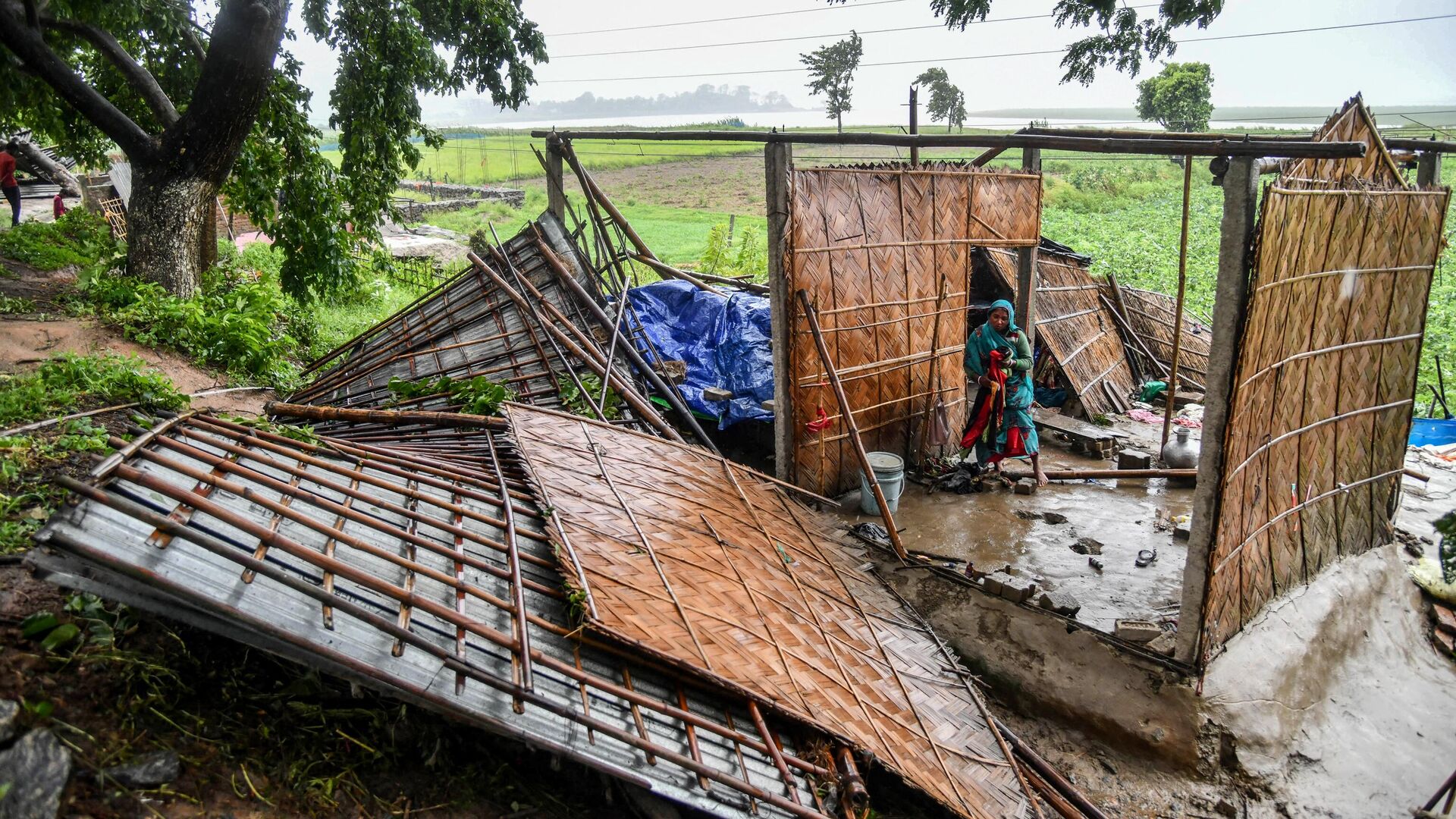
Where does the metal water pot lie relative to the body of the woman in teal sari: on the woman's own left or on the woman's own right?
on the woman's own left

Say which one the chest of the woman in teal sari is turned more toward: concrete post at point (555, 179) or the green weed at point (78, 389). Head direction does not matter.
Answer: the green weed

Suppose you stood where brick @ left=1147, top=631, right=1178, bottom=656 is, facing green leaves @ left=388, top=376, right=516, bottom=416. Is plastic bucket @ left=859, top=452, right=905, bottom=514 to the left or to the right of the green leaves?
right

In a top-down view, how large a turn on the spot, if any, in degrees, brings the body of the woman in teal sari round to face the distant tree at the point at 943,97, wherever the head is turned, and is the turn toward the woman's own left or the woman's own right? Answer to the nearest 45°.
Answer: approximately 180°

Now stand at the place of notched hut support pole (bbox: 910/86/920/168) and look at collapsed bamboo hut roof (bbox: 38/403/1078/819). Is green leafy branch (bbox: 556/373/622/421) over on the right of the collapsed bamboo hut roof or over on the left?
right

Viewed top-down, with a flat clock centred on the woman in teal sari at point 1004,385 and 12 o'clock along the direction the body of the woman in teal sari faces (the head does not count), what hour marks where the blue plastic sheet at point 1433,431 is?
The blue plastic sheet is roughly at 8 o'clock from the woman in teal sari.

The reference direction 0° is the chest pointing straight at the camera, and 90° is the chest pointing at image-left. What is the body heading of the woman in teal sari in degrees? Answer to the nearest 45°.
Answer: approximately 0°

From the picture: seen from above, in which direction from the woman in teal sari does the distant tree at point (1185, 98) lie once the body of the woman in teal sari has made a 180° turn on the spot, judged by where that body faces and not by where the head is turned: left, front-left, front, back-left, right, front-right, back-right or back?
front

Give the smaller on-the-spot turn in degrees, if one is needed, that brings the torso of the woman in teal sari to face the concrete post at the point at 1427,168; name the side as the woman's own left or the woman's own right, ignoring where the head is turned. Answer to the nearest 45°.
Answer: approximately 90° to the woman's own left

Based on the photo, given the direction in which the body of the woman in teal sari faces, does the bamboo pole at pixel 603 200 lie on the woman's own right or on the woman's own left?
on the woman's own right

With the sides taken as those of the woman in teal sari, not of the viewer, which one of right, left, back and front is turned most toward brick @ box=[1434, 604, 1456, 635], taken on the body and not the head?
left

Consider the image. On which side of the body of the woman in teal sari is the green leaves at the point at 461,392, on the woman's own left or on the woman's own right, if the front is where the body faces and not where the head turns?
on the woman's own right
